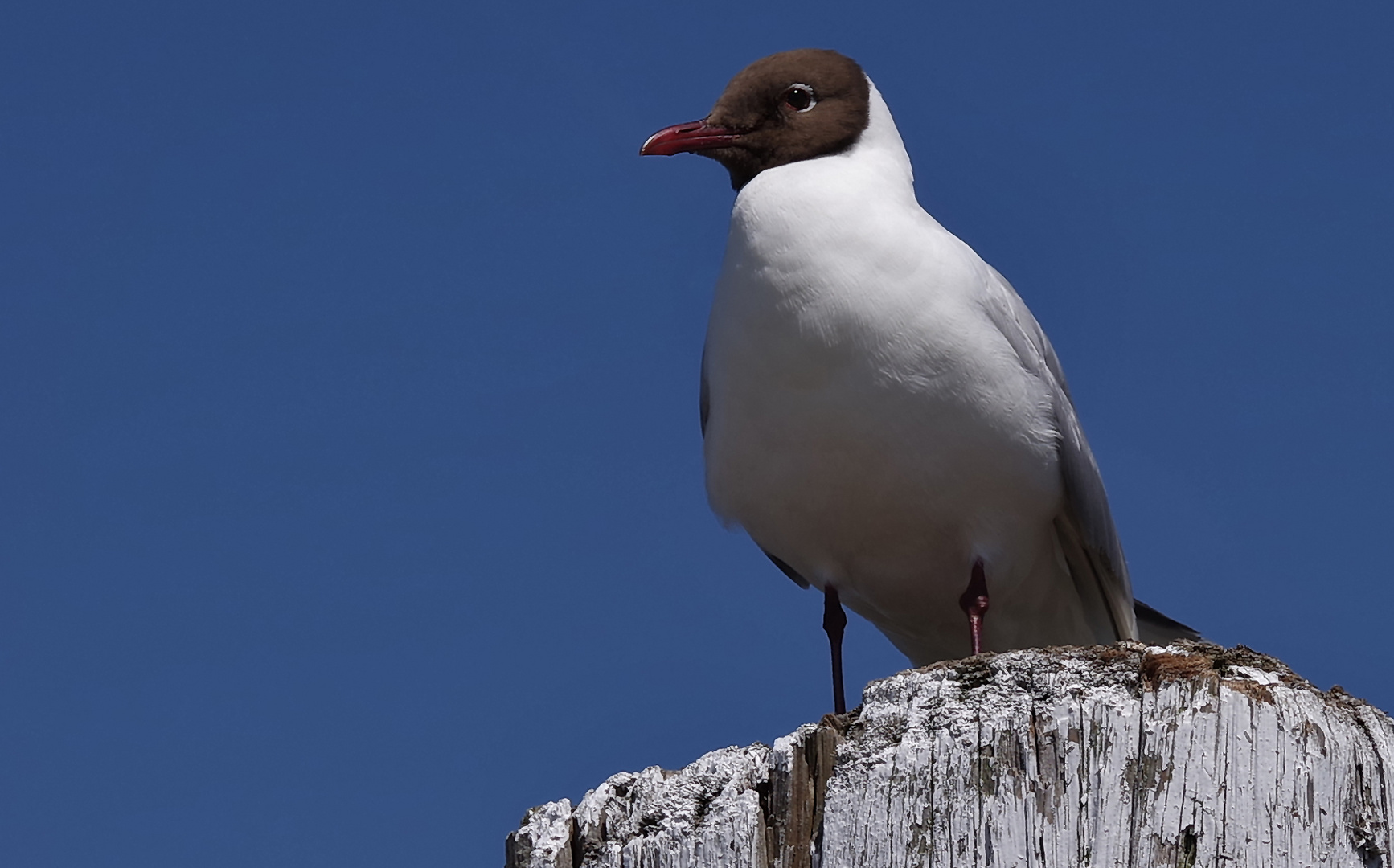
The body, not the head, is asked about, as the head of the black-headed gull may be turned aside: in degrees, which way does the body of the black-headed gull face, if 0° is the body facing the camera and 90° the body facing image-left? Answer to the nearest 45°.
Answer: approximately 45°
